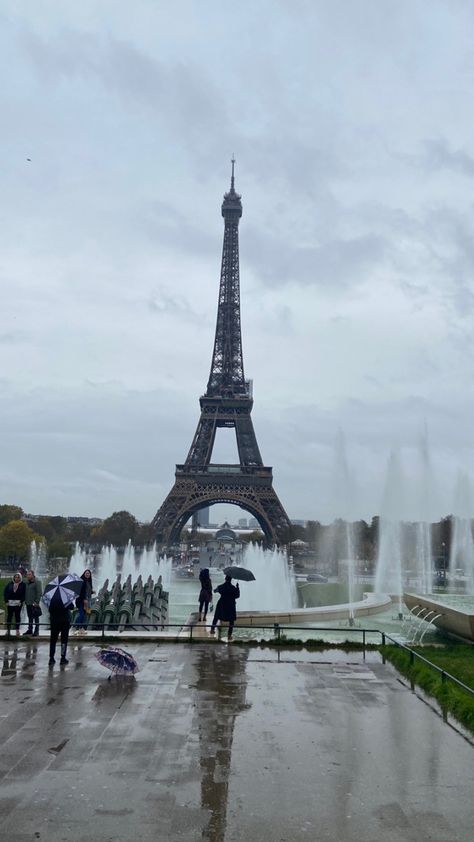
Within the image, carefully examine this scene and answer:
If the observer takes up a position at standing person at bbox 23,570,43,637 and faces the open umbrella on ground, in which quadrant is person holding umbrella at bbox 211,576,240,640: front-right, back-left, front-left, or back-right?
front-left

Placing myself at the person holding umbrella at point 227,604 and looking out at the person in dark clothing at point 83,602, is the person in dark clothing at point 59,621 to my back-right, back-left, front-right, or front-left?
front-left

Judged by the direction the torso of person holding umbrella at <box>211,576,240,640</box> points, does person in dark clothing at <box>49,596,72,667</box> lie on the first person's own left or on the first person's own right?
on the first person's own left

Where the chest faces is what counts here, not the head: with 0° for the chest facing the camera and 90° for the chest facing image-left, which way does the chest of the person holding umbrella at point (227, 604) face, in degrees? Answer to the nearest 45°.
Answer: approximately 180°

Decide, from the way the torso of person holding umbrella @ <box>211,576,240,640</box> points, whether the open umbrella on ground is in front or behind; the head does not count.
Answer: behind

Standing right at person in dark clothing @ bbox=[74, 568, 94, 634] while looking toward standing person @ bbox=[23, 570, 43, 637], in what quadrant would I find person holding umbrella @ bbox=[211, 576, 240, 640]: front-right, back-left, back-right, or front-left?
back-left

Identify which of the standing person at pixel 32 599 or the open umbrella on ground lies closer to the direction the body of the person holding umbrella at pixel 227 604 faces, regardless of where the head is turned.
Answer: the standing person

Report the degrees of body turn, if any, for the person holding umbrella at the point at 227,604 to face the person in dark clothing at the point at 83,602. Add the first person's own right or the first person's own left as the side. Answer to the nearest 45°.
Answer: approximately 45° to the first person's own left

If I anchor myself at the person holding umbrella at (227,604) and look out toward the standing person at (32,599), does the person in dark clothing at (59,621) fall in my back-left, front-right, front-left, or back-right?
front-left

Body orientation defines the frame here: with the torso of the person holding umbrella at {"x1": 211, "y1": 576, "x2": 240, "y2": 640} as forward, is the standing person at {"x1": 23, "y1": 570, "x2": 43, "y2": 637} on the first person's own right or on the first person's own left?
on the first person's own left

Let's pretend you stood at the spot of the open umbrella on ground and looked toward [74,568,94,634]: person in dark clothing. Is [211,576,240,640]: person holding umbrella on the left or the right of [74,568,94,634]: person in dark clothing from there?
right
